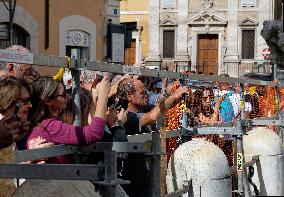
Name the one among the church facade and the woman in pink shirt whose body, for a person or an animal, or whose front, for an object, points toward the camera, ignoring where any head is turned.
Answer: the church facade

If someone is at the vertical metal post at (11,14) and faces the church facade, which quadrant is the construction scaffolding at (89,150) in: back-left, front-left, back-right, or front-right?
back-right

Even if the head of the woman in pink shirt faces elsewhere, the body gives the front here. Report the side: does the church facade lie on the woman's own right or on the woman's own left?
on the woman's own left

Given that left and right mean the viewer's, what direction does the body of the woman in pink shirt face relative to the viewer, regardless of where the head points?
facing to the right of the viewer

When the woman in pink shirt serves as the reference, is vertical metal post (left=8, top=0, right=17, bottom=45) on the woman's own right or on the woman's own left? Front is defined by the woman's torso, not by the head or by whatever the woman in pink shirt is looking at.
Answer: on the woman's own left

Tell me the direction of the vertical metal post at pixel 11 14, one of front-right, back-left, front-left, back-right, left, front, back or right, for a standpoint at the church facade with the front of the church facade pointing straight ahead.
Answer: front

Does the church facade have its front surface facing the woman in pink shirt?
yes

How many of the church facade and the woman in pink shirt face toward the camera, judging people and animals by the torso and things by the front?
1

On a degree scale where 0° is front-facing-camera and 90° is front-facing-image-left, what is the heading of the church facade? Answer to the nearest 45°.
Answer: approximately 0°

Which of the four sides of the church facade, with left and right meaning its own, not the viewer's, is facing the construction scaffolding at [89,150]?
front

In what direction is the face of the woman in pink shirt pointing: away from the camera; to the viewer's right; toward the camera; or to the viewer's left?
to the viewer's right
